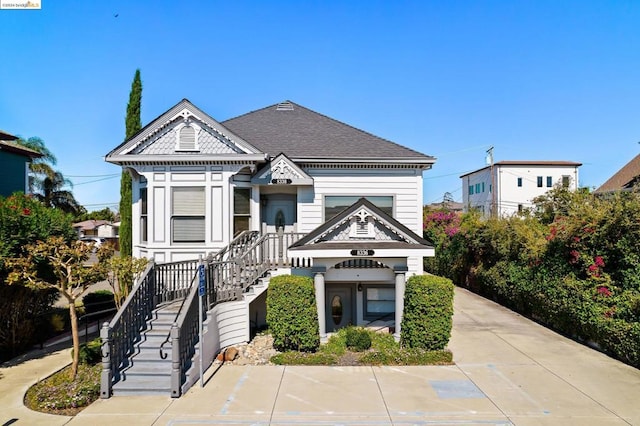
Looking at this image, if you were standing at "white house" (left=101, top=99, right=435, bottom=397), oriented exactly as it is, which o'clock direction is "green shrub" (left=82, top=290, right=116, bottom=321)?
The green shrub is roughly at 4 o'clock from the white house.

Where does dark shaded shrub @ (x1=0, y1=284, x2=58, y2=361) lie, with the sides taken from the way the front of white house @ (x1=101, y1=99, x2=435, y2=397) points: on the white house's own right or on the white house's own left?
on the white house's own right

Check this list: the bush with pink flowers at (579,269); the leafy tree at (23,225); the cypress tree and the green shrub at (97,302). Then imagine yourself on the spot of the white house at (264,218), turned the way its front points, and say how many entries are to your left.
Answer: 1

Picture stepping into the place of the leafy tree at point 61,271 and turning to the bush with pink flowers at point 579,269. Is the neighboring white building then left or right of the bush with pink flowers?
left

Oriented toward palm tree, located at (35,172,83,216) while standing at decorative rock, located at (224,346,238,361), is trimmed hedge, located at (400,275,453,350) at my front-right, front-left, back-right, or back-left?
back-right

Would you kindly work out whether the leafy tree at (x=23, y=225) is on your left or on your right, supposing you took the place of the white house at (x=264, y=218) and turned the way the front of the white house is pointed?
on your right

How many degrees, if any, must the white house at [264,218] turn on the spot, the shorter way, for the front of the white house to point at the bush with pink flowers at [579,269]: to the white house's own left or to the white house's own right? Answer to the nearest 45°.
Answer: approximately 90° to the white house's own left

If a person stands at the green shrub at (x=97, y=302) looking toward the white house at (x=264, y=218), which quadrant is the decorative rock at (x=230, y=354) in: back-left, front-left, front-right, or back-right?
front-right

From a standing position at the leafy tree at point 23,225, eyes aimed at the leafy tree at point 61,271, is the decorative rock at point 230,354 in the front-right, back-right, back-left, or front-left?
front-left

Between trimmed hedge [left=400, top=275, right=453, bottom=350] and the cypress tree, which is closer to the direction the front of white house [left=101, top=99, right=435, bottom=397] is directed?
the trimmed hedge

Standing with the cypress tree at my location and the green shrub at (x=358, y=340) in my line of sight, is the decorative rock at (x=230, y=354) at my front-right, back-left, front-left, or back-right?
front-right

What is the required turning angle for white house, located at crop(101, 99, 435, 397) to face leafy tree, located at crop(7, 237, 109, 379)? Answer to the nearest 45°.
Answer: approximately 45° to its right

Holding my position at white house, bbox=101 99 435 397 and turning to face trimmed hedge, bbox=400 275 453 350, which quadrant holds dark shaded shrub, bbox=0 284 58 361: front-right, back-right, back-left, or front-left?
back-right

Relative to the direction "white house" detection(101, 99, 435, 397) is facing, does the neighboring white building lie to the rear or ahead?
to the rear

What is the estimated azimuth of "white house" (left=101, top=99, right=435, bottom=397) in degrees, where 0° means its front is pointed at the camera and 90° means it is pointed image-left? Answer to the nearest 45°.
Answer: approximately 0°

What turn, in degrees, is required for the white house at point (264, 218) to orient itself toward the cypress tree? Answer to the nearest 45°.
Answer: approximately 135° to its right
